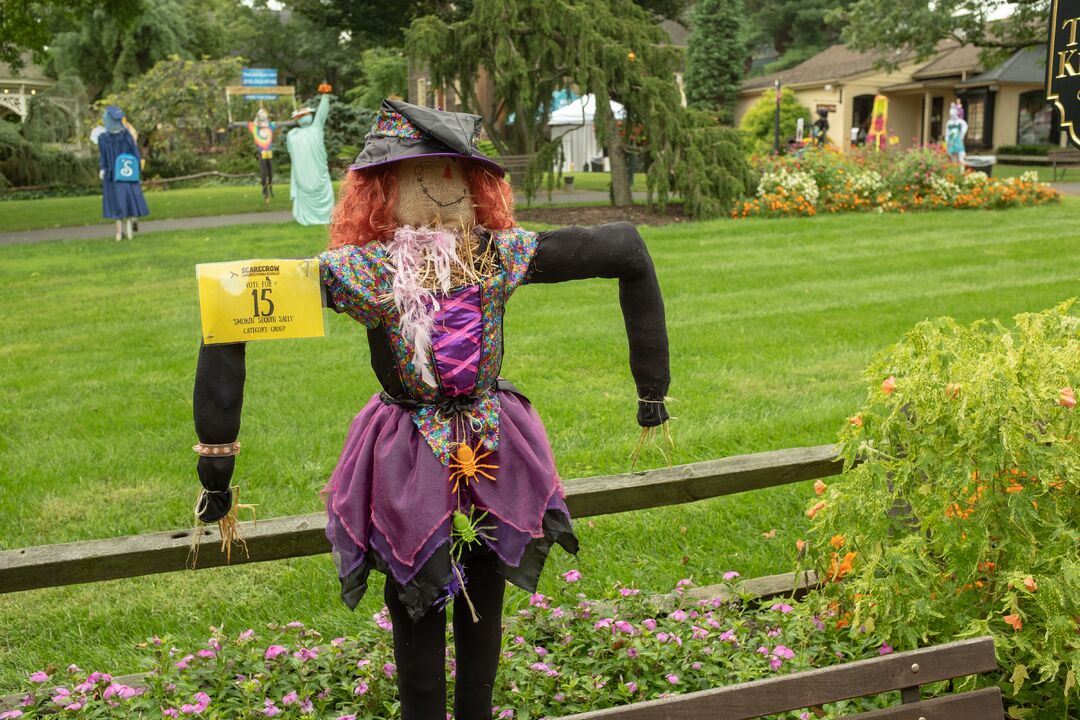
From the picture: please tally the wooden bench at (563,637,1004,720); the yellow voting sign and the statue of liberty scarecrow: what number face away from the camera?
1

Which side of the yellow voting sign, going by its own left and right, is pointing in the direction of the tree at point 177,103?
back

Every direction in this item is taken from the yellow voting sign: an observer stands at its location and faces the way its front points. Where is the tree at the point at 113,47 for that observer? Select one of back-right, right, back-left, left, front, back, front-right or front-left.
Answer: back

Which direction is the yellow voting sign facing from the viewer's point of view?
toward the camera

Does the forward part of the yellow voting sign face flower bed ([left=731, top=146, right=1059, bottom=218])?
no

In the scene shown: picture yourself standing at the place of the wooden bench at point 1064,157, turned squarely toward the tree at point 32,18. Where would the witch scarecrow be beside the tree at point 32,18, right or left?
left

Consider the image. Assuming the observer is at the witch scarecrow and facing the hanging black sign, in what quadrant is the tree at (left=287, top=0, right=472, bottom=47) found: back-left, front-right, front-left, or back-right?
front-left

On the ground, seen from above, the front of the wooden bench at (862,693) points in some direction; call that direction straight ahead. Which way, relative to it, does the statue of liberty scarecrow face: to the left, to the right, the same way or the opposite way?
the opposite way
